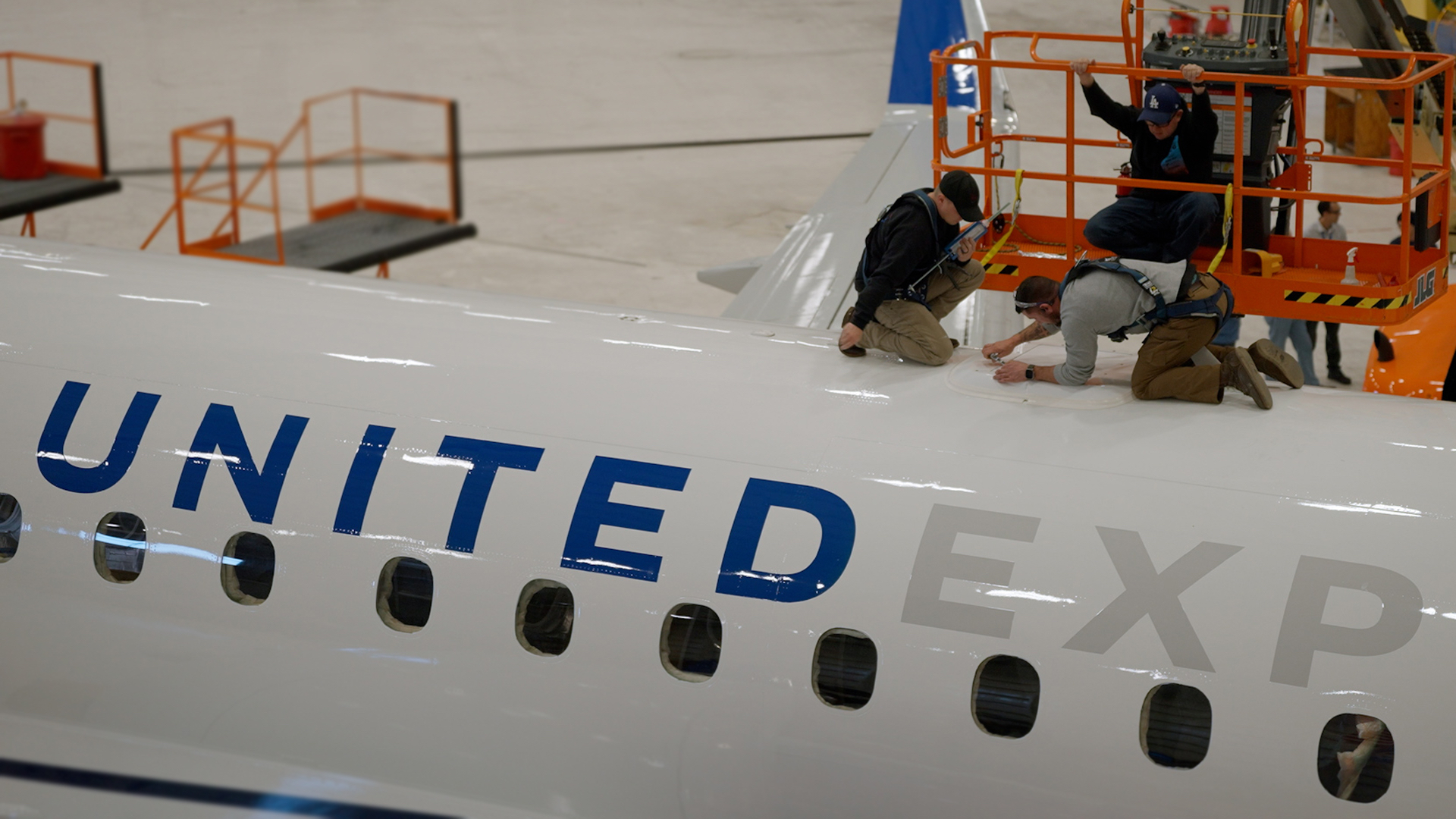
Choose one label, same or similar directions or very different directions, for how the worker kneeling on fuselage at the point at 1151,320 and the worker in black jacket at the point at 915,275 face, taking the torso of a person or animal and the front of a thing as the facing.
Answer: very different directions

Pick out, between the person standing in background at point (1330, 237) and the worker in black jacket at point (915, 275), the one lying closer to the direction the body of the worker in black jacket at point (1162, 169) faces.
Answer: the worker in black jacket

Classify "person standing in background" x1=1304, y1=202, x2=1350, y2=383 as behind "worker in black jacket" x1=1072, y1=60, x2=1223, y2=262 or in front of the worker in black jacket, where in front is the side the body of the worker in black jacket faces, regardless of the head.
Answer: behind

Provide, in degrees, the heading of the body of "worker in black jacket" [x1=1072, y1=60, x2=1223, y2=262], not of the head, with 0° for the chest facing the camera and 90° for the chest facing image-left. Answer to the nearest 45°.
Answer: approximately 0°

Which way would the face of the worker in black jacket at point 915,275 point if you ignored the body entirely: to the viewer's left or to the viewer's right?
to the viewer's right

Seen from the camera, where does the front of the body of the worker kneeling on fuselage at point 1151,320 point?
to the viewer's left

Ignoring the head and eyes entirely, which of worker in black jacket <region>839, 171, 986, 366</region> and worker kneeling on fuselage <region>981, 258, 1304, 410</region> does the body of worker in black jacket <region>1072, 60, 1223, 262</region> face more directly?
the worker kneeling on fuselage

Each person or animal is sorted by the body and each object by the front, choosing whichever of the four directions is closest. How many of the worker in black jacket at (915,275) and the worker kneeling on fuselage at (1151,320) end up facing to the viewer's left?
1

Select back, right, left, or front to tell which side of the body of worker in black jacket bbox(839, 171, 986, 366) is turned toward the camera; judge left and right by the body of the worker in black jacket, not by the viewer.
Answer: right

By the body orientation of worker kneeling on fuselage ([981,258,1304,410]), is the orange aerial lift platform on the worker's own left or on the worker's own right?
on the worker's own right

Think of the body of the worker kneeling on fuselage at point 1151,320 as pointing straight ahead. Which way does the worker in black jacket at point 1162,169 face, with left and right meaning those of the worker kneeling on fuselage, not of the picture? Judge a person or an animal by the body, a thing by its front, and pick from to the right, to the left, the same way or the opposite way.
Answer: to the left
